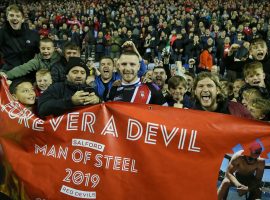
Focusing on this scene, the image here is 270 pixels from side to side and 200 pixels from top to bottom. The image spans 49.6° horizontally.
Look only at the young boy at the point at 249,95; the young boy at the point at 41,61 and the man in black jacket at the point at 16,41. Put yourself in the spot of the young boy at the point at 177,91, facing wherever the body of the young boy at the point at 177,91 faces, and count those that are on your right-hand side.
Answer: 2

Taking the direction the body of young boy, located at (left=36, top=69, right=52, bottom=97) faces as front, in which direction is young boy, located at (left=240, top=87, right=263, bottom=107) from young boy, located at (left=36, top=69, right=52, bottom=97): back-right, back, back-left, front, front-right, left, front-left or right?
front-left

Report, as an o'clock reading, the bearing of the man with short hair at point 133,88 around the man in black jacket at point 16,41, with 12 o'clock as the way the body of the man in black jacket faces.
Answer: The man with short hair is roughly at 11 o'clock from the man in black jacket.

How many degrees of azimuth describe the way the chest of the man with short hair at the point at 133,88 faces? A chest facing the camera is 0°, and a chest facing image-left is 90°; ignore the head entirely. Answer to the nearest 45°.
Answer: approximately 0°

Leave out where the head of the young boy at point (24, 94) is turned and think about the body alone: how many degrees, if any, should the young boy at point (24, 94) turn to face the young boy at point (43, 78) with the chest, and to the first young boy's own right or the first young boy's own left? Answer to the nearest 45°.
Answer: approximately 135° to the first young boy's own left
